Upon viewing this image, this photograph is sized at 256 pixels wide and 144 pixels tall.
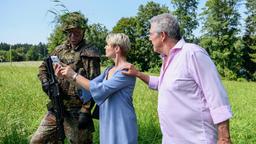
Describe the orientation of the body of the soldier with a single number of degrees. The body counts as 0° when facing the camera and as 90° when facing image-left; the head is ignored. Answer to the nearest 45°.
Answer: approximately 0°
